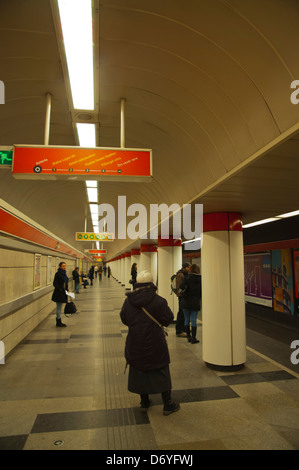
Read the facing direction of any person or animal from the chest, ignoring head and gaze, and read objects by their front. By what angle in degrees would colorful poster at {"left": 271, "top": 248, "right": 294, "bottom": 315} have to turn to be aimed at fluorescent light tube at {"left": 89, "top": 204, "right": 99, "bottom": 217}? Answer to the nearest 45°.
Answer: approximately 45° to its right

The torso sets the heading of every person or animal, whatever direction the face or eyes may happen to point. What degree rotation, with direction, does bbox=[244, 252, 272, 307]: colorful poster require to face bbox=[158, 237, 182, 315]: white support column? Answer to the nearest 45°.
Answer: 0° — it already faces it

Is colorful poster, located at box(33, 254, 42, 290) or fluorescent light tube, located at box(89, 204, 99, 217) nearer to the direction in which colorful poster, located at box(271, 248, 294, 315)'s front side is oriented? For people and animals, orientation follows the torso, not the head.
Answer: the colorful poster

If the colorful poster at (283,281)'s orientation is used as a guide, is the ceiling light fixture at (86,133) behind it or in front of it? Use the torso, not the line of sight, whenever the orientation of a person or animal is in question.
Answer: in front

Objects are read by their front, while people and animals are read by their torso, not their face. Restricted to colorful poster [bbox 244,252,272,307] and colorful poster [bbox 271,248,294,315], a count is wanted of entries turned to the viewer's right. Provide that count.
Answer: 0

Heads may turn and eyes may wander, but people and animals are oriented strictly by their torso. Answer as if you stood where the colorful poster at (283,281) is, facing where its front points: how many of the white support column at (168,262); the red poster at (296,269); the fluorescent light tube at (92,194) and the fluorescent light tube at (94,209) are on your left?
1

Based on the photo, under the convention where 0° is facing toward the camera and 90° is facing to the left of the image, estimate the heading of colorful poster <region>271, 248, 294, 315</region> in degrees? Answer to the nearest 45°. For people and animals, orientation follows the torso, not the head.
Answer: approximately 45°

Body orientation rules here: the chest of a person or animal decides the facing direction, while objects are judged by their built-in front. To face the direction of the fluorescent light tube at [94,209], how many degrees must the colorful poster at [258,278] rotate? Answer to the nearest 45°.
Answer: approximately 45° to its right

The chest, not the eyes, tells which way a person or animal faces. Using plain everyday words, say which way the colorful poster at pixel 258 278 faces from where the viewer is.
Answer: facing the viewer and to the left of the viewer

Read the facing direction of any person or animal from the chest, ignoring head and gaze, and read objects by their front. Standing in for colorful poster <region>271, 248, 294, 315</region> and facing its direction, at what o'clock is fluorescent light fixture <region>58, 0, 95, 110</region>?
The fluorescent light fixture is roughly at 11 o'clock from the colorful poster.

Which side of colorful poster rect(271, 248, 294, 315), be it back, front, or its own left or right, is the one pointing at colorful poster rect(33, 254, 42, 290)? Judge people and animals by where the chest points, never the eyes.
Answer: front

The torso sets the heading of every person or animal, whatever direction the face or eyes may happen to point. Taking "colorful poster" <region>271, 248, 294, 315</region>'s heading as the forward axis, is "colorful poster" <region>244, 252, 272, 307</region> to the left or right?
on its right

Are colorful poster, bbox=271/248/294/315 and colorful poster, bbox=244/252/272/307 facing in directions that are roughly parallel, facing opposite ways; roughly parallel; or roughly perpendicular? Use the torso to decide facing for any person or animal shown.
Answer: roughly parallel

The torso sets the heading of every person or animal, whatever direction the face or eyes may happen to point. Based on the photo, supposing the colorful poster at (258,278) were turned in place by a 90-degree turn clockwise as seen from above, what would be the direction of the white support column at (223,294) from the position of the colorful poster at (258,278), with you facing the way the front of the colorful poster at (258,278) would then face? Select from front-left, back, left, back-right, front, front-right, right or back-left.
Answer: back-left

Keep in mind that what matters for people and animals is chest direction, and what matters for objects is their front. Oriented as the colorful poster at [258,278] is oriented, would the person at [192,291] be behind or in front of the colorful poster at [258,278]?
in front

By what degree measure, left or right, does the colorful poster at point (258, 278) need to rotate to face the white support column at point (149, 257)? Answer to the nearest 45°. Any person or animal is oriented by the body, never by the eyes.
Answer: approximately 90° to its right
